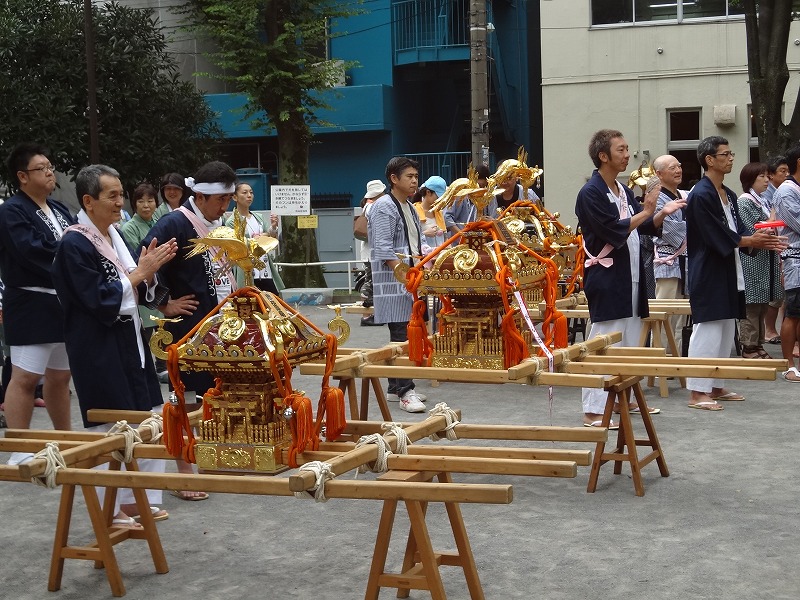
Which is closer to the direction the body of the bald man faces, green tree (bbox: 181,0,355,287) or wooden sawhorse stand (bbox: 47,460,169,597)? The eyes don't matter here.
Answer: the wooden sawhorse stand

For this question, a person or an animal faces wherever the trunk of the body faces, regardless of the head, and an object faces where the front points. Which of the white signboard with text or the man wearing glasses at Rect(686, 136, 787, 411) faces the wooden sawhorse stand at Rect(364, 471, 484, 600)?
the white signboard with text

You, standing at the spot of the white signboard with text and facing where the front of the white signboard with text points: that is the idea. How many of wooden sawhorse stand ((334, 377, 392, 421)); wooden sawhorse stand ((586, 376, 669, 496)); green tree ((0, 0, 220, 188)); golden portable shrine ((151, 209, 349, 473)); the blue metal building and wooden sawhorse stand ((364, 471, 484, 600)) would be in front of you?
4

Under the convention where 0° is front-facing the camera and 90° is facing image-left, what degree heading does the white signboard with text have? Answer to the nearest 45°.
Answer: approximately 0°

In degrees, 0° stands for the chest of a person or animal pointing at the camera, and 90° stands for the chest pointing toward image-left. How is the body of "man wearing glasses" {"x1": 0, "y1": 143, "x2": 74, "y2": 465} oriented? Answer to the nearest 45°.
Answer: approximately 315°

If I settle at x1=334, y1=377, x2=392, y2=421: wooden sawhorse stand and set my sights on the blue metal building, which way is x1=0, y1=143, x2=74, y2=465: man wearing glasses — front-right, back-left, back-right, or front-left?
back-left

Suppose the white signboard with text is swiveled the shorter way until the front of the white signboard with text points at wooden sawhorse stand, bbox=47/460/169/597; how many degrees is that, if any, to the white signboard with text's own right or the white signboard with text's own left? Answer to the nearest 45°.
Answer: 0° — it already faces it
